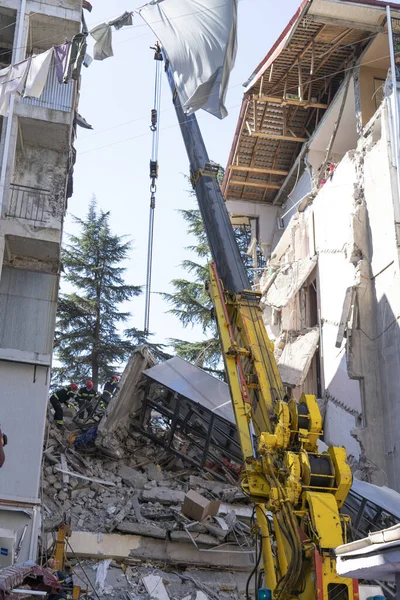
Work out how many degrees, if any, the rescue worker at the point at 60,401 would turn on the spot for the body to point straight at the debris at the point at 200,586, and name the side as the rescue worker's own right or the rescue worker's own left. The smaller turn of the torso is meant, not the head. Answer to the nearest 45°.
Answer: approximately 45° to the rescue worker's own right

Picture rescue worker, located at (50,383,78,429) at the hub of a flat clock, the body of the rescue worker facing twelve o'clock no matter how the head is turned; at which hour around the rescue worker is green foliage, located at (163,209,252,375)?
The green foliage is roughly at 10 o'clock from the rescue worker.

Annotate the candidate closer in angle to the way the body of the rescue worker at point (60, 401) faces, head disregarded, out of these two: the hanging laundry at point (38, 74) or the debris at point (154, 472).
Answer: the debris

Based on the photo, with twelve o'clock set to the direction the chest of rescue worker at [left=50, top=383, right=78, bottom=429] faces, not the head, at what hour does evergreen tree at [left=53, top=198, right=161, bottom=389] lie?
The evergreen tree is roughly at 9 o'clock from the rescue worker.

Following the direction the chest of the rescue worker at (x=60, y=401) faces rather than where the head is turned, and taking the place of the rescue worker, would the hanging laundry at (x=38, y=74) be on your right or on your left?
on your right

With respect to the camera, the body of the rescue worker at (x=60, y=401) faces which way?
to the viewer's right

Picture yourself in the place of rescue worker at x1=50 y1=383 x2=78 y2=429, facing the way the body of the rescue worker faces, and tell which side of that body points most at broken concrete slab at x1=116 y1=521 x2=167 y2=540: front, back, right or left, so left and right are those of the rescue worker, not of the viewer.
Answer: right

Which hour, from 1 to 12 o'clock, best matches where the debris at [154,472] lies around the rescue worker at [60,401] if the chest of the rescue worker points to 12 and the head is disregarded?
The debris is roughly at 1 o'clock from the rescue worker.
